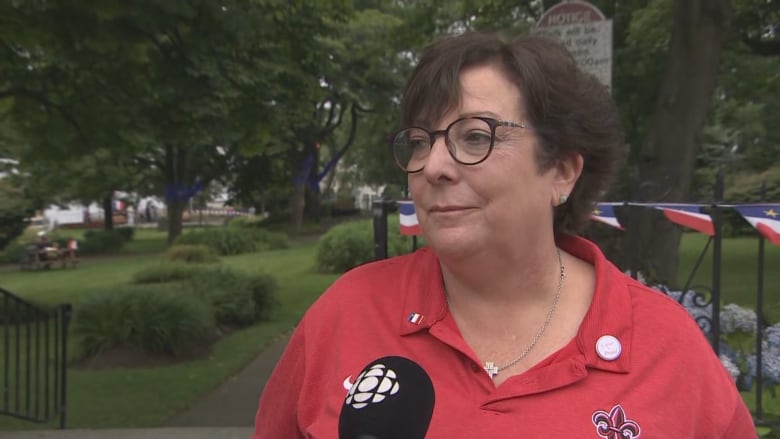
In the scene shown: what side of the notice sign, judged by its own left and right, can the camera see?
front

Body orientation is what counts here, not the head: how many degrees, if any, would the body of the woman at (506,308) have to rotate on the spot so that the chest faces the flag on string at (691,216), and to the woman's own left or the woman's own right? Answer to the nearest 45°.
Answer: approximately 180°

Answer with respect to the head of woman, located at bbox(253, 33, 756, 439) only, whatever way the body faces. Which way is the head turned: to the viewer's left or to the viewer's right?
to the viewer's left

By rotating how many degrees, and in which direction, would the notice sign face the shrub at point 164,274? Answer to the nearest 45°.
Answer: approximately 135° to its right

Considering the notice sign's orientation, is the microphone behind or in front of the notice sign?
in front

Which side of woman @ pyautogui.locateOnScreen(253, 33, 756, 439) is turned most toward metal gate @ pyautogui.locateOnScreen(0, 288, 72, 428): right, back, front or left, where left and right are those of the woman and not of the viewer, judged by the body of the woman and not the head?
right

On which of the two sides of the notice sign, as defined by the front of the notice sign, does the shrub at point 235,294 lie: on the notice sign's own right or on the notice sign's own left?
on the notice sign's own right

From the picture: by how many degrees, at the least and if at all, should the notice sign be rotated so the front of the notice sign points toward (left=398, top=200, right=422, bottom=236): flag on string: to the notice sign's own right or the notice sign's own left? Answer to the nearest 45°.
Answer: approximately 45° to the notice sign's own right

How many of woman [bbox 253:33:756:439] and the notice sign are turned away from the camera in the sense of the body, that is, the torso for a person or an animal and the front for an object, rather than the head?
0

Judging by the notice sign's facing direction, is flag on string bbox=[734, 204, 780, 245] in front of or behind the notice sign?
in front

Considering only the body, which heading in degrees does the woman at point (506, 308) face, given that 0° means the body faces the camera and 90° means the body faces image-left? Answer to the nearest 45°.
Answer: approximately 45°
